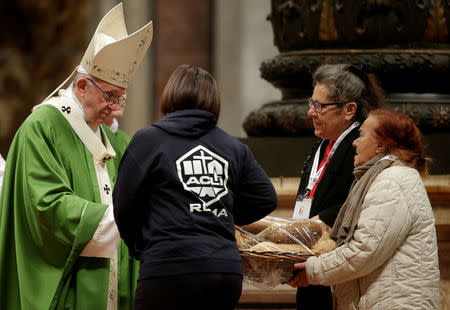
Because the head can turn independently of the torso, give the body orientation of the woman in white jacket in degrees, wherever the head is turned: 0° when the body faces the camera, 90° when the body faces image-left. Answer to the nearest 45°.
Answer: approximately 90°

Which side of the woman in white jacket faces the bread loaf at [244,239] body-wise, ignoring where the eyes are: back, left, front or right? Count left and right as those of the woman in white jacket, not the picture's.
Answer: front

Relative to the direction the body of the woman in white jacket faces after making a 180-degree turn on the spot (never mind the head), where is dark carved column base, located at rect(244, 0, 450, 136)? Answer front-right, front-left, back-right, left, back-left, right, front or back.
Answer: left

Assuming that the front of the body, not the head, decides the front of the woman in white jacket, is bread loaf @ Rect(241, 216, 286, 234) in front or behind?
in front

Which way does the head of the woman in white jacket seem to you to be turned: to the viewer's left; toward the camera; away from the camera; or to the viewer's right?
to the viewer's left

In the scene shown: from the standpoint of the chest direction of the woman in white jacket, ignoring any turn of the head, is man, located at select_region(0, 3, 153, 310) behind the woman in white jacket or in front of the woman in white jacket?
in front
